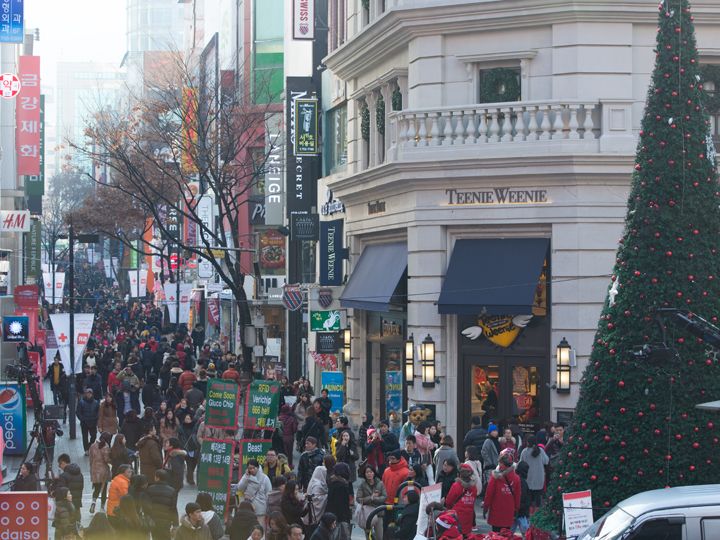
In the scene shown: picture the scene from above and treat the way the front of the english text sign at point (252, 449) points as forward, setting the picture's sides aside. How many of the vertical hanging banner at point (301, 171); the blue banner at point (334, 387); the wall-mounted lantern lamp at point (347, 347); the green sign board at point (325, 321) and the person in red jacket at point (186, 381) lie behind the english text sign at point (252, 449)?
5

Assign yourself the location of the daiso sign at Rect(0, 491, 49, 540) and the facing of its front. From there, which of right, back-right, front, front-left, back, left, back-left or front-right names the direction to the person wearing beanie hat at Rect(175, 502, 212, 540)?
back-left

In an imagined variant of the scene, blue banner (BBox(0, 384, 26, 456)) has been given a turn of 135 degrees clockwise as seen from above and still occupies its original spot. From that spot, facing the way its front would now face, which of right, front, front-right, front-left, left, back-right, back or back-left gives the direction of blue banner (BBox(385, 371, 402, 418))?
back-right

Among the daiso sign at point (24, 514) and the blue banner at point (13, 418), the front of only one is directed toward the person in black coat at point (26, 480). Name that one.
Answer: the blue banner

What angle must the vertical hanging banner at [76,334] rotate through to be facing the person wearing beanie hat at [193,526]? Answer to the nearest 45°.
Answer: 0° — it already faces them

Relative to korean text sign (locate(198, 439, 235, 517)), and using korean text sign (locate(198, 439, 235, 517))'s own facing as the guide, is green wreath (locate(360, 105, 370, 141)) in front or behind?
behind

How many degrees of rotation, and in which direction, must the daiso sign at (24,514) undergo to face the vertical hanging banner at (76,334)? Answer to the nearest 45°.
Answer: approximately 180°
